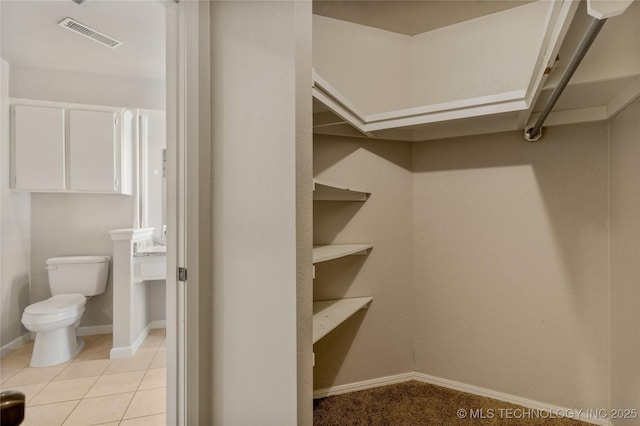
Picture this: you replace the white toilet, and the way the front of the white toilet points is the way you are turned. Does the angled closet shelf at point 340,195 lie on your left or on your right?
on your left

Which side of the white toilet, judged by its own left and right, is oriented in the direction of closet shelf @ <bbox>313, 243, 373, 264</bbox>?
left

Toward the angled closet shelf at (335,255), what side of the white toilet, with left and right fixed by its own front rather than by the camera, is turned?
left

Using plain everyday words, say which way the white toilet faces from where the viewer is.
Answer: facing the viewer and to the left of the viewer

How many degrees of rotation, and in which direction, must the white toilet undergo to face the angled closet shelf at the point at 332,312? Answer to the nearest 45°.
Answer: approximately 90° to its left

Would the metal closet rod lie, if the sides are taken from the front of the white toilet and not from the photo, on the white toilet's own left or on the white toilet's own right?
on the white toilet's own left

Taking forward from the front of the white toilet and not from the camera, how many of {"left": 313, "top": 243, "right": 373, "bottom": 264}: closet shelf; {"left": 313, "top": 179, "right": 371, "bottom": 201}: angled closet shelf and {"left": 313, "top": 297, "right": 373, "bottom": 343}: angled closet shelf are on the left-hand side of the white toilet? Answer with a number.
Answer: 3
